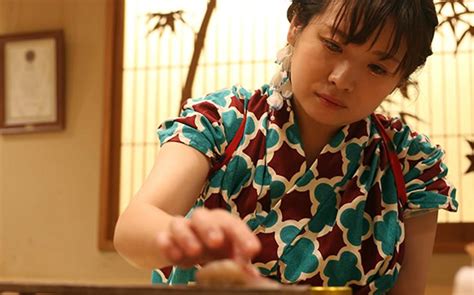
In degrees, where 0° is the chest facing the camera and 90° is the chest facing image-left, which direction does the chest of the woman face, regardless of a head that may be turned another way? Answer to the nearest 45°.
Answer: approximately 0°
